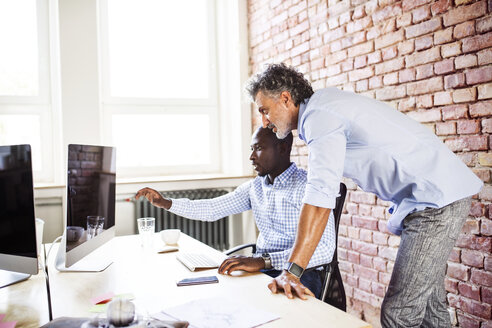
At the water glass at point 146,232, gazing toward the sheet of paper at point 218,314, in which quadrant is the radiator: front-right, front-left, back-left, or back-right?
back-left

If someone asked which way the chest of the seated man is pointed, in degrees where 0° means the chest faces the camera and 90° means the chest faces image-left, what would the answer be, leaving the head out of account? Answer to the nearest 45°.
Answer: approximately 45°

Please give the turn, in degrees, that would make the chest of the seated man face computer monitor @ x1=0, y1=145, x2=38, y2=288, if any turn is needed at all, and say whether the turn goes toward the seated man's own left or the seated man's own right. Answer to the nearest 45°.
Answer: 0° — they already face it

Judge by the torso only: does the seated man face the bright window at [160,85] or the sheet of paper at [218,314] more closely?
the sheet of paper

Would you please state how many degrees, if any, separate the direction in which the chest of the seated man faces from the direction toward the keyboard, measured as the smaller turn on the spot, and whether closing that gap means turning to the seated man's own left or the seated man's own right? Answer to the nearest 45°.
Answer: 0° — they already face it

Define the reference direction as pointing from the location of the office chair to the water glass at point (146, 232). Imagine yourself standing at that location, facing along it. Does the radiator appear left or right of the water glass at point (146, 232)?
right

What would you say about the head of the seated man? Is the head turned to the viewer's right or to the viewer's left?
to the viewer's left

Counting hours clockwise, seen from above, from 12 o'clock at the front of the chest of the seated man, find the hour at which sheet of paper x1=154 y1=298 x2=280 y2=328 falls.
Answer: The sheet of paper is roughly at 11 o'clock from the seated man.
